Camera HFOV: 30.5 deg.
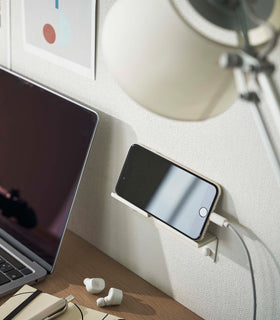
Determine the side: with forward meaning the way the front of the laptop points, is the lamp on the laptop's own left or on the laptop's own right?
on the laptop's own left

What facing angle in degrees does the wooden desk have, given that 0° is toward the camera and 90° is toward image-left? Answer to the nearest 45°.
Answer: approximately 45°

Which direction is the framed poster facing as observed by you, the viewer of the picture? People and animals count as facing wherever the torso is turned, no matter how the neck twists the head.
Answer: facing the viewer and to the left of the viewer
